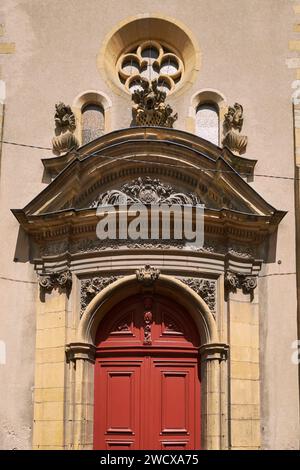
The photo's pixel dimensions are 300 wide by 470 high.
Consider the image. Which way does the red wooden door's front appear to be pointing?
toward the camera

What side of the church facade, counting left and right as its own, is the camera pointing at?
front
